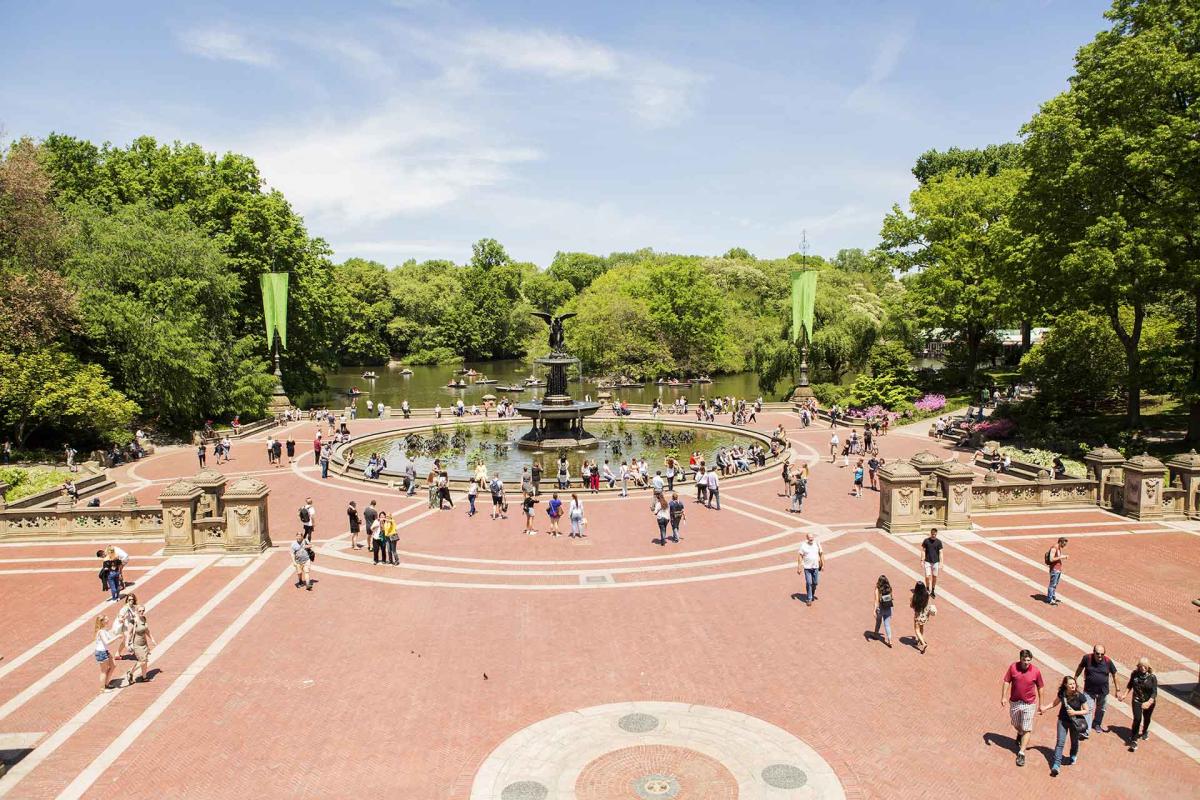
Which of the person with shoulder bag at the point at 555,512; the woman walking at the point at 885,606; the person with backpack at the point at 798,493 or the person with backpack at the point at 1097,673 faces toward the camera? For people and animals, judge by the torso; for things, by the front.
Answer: the person with backpack at the point at 1097,673

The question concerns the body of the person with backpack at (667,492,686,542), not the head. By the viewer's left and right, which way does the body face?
facing away from the viewer

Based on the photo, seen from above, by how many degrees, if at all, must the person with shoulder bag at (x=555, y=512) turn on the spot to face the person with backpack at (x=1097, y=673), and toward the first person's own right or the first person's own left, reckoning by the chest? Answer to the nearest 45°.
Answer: approximately 135° to the first person's own right

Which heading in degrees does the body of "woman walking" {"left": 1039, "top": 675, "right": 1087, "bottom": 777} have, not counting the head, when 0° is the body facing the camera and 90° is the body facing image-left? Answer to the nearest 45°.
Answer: approximately 0°

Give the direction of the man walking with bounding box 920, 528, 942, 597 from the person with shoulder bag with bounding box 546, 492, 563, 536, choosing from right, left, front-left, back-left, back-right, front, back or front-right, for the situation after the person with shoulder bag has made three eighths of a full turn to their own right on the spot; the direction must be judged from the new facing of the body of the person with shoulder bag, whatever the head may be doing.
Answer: front

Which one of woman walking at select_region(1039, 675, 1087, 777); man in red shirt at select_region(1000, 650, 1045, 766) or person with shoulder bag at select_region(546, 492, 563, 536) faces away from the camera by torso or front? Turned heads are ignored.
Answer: the person with shoulder bag

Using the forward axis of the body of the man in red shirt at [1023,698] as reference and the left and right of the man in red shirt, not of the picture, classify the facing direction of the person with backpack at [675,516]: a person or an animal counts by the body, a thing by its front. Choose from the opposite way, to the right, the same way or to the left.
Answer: the opposite way

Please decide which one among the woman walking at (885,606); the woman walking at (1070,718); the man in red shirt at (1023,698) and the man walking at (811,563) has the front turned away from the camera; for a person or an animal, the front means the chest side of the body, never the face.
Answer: the woman walking at (885,606)

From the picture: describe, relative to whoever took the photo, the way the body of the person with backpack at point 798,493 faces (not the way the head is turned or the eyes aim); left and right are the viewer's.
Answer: facing away from the viewer and to the left of the viewer

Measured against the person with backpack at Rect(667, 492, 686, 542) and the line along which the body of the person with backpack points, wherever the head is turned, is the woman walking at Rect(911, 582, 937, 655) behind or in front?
behind

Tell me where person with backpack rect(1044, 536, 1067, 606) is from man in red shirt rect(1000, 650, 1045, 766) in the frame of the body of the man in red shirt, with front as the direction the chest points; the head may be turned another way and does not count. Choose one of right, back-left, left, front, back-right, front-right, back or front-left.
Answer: back

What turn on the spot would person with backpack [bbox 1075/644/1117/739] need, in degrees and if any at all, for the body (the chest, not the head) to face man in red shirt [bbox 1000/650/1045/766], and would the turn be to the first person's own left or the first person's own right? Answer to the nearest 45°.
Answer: approximately 45° to the first person's own right

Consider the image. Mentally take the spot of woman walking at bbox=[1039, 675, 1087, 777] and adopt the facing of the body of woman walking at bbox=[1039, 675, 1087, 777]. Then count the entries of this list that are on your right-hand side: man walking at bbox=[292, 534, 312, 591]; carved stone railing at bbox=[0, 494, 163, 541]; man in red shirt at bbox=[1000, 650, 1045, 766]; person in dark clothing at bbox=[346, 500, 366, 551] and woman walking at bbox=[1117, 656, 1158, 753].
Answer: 4

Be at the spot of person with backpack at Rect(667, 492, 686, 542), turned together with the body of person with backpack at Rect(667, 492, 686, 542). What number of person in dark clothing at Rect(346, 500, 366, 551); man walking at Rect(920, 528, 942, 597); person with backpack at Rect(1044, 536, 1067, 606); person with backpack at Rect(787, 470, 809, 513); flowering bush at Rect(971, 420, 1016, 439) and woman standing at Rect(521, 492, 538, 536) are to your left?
2

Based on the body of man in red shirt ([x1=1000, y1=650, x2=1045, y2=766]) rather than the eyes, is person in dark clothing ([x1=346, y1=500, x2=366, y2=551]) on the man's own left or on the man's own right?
on the man's own right

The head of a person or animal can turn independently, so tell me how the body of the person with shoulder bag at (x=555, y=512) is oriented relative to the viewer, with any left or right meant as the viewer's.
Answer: facing away from the viewer
